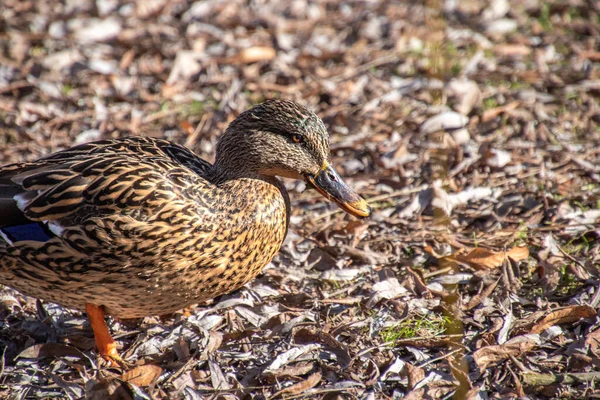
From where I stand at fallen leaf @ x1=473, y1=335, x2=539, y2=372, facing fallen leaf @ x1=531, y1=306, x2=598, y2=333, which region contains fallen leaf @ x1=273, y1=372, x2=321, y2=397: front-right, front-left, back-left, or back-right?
back-left

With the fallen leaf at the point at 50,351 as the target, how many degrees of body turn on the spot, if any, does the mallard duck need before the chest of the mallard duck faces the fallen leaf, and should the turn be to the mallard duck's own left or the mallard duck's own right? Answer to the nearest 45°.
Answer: approximately 180°

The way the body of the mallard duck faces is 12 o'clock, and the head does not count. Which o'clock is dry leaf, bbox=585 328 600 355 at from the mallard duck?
The dry leaf is roughly at 1 o'clock from the mallard duck.

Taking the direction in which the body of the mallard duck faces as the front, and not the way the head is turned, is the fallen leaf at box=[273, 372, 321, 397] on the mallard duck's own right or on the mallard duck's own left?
on the mallard duck's own right

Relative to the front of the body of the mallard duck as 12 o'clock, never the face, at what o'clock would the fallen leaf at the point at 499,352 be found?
The fallen leaf is roughly at 1 o'clock from the mallard duck.

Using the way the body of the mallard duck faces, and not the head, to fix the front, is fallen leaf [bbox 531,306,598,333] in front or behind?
in front

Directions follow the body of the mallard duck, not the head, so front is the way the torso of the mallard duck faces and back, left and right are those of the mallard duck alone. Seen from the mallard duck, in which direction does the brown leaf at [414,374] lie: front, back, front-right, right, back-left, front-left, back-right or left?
front-right

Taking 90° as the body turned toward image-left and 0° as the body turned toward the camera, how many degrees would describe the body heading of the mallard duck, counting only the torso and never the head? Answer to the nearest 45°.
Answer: approximately 270°

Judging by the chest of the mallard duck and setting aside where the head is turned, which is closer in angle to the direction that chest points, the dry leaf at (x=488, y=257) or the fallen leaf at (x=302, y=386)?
the dry leaf

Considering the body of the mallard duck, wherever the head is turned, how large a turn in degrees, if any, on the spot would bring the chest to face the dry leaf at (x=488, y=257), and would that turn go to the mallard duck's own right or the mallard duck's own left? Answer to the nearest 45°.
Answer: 0° — it already faces it
